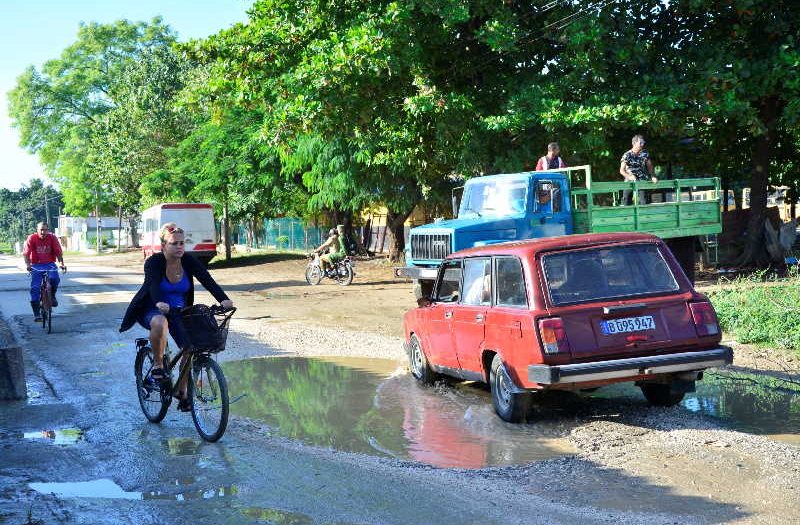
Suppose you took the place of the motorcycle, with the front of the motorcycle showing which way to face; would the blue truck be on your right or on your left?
on your left

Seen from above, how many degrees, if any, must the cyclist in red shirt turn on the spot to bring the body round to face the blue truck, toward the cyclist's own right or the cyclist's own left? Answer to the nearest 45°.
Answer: approximately 90° to the cyclist's own left

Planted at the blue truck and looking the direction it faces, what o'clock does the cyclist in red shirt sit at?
The cyclist in red shirt is roughly at 1 o'clock from the blue truck.

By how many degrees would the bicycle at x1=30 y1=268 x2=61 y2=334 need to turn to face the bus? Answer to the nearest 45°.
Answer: approximately 180°

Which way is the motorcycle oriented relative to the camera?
to the viewer's left

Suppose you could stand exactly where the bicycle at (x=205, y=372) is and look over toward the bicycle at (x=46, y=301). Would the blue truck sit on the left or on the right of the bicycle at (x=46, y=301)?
right

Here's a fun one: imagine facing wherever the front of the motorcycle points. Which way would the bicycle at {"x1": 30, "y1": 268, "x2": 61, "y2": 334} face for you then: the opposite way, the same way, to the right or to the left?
to the left

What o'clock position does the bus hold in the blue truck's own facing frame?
The bus is roughly at 3 o'clock from the blue truck.

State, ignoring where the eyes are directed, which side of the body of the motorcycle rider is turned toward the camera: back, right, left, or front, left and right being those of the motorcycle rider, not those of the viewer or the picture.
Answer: left

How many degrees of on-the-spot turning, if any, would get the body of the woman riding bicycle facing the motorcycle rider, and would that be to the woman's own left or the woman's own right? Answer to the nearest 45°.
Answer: approximately 135° to the woman's own left

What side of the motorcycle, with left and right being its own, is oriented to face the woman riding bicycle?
left
